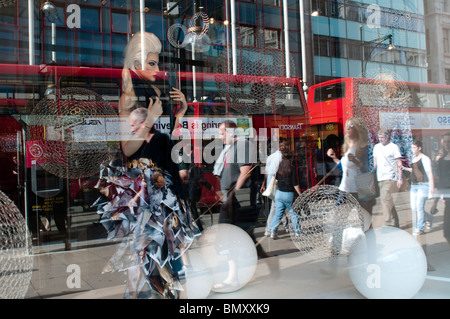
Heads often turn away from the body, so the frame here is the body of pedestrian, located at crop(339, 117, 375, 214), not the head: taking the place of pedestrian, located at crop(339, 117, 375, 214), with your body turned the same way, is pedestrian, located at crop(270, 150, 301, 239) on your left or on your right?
on your right

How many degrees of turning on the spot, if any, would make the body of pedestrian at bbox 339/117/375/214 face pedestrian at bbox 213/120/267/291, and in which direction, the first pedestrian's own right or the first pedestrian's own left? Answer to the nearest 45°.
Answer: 0° — they already face them

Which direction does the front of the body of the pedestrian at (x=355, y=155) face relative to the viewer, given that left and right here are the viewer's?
facing the viewer and to the left of the viewer

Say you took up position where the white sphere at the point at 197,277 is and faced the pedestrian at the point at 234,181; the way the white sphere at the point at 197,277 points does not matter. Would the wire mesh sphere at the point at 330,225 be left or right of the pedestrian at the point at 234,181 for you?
right

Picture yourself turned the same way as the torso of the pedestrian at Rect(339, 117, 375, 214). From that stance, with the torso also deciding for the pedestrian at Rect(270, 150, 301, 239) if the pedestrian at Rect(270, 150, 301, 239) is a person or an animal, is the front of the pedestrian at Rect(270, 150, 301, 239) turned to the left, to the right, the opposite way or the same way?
the opposite way

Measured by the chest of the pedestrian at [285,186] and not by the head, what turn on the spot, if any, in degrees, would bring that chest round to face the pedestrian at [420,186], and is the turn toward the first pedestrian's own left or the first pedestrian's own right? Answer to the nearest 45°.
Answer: approximately 45° to the first pedestrian's own right

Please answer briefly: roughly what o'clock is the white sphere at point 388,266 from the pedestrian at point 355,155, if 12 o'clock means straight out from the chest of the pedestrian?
The white sphere is roughly at 10 o'clock from the pedestrian.

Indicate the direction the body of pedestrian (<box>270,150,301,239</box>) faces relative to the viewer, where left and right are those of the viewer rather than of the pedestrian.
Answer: facing away from the viewer and to the right of the viewer

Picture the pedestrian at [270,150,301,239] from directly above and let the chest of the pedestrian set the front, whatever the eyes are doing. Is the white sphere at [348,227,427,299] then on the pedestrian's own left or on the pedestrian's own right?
on the pedestrian's own right
